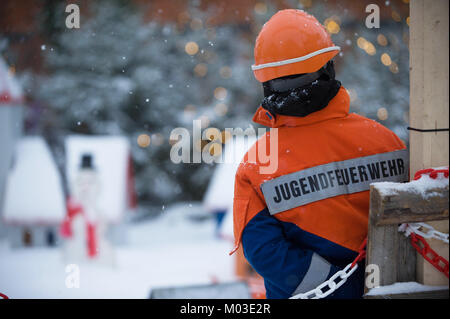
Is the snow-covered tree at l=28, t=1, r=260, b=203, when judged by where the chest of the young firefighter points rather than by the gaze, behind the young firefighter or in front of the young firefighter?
in front

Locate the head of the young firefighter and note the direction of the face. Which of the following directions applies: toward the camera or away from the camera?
away from the camera

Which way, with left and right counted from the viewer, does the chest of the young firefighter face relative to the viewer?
facing away from the viewer and to the left of the viewer

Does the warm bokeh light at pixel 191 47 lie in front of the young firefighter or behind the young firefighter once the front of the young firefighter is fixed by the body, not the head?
in front
